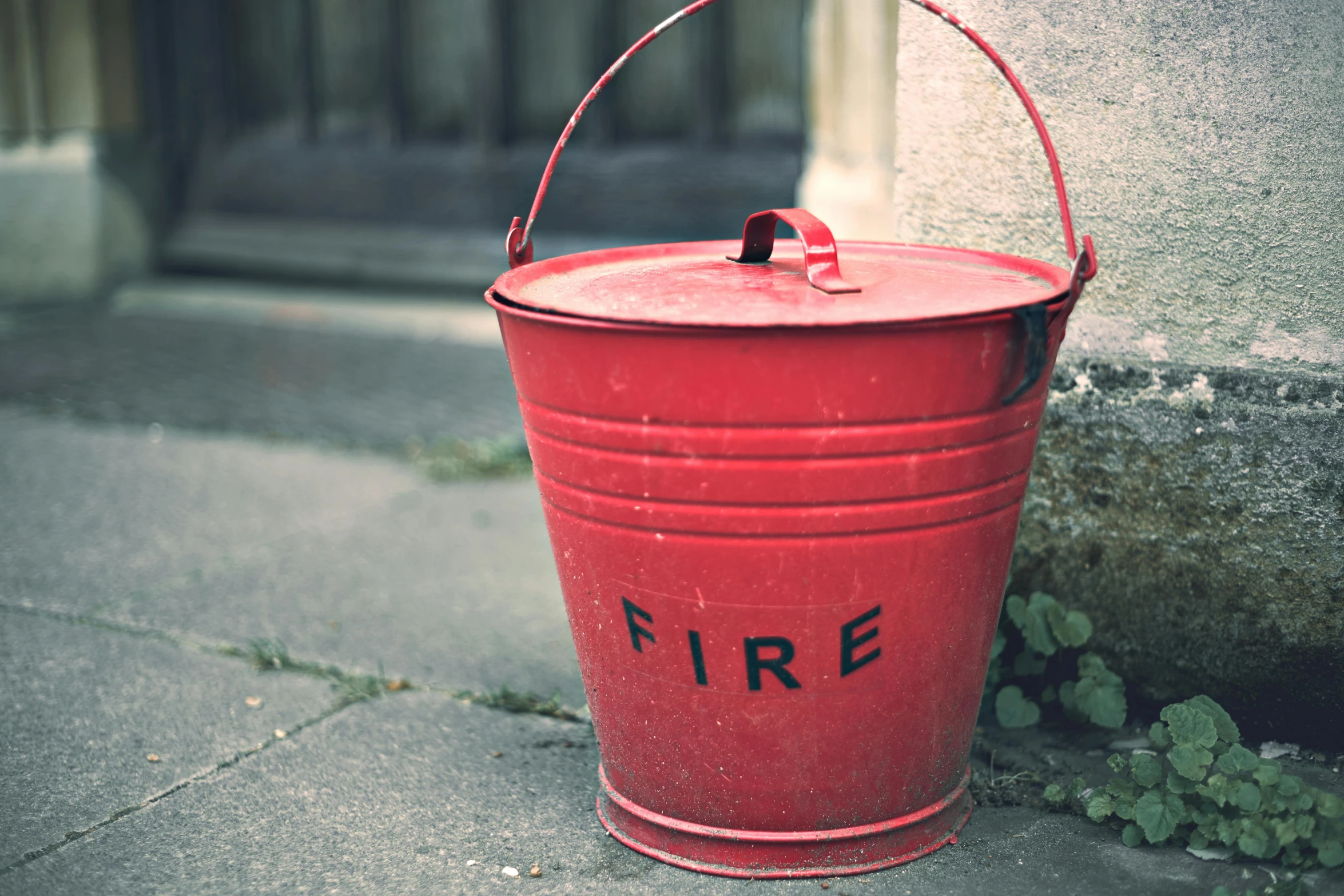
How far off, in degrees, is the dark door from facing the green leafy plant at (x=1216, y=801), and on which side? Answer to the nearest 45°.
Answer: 0° — it already faces it

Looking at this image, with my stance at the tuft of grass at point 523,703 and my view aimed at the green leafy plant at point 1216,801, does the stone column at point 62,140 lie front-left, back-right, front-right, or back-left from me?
back-left

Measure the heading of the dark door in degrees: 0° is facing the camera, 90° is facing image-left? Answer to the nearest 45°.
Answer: approximately 0°

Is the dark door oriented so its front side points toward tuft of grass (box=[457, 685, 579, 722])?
yes

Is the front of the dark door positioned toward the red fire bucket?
yes

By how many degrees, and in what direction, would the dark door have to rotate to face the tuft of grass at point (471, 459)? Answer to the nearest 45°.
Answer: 0° — it already faces it

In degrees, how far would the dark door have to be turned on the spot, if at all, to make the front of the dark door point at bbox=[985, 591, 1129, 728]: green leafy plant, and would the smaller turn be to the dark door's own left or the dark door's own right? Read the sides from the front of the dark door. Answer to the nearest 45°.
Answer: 0° — it already faces it
